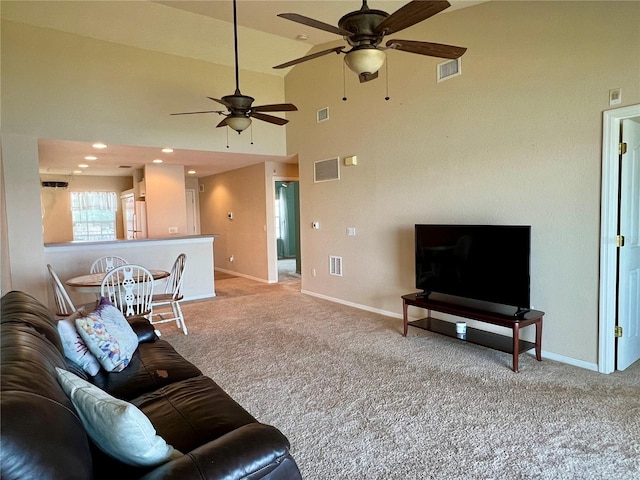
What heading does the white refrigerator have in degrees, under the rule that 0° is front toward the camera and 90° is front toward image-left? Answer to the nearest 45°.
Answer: approximately 45°

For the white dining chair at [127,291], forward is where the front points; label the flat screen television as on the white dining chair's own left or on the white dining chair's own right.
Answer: on the white dining chair's own right

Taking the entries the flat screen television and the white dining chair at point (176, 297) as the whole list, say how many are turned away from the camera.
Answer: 0

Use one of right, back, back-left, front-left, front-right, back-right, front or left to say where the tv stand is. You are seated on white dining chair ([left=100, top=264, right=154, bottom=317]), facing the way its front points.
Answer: back-right

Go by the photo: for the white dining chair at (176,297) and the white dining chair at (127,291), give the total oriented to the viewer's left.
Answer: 1

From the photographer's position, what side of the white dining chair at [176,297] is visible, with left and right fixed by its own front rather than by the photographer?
left

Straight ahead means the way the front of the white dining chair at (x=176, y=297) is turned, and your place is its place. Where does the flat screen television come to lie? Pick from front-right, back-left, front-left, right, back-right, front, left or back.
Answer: back-left

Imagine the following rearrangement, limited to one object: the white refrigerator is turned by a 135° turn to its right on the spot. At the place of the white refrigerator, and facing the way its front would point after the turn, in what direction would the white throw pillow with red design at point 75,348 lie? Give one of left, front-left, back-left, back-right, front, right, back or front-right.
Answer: back

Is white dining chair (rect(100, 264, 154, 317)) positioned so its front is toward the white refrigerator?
yes

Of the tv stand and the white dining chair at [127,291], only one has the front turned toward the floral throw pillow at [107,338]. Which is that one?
the tv stand

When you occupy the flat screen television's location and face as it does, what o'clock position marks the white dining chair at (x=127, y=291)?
The white dining chair is roughly at 1 o'clock from the flat screen television.

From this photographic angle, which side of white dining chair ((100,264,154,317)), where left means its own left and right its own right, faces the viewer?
back

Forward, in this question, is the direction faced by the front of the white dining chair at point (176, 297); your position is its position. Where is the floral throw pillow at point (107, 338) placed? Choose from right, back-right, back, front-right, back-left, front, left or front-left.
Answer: left

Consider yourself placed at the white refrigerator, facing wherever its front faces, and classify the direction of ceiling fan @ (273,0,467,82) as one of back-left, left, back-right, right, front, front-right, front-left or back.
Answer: front-left

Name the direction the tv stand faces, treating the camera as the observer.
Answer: facing the viewer and to the left of the viewer
